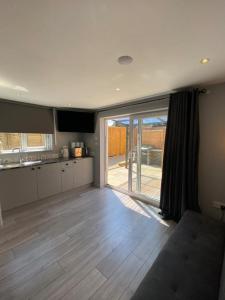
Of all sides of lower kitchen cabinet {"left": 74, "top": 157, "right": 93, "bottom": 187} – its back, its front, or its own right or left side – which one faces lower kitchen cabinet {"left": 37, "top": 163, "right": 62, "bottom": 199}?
right

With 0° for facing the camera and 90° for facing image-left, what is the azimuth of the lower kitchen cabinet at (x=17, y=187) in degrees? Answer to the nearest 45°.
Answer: approximately 315°

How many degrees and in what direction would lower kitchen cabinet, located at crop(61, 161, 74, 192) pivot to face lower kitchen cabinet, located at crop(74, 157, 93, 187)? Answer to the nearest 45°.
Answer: approximately 90° to its left

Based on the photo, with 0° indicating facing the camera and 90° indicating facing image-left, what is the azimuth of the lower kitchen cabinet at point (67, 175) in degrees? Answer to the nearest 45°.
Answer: approximately 315°
